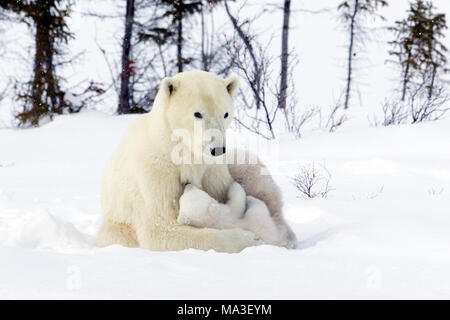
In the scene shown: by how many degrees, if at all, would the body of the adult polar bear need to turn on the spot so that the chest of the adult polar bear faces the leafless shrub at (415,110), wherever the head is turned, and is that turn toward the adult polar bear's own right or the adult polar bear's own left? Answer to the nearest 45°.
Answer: approximately 90° to the adult polar bear's own left

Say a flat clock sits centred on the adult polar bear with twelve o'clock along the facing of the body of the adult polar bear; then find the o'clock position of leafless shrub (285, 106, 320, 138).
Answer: The leafless shrub is roughly at 8 o'clock from the adult polar bear.

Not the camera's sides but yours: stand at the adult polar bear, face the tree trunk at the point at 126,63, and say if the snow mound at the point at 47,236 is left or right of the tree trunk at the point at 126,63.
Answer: left

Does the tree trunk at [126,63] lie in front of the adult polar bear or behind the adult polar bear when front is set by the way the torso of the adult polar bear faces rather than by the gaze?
behind

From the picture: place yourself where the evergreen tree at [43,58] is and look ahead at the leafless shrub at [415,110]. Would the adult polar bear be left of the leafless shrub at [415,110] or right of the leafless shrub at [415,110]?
right

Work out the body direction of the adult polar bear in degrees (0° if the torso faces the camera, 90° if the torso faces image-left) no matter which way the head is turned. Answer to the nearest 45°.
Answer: approximately 315°

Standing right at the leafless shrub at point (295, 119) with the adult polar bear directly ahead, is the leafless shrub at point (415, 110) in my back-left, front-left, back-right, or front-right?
back-left

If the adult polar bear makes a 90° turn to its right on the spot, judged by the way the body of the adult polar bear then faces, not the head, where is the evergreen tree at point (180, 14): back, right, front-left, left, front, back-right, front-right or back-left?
back-right

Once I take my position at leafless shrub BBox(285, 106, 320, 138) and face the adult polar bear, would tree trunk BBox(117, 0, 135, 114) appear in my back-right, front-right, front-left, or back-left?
back-right

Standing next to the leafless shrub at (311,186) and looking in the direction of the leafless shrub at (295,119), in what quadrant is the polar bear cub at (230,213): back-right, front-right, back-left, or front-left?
back-left

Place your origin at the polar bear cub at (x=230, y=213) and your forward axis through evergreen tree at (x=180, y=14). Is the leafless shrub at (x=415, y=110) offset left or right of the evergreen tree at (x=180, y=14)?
right

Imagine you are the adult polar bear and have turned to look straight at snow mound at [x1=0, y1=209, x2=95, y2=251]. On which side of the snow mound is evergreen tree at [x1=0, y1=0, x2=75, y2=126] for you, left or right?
right

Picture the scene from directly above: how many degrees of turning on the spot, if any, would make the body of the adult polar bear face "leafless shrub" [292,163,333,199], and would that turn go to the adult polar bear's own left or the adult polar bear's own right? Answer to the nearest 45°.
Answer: approximately 90° to the adult polar bear's own left
